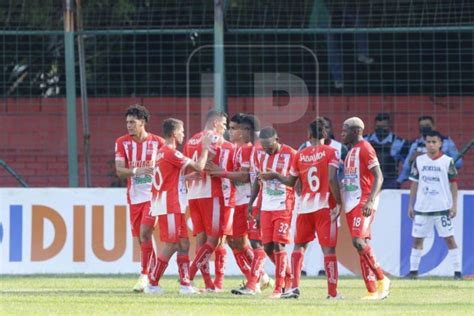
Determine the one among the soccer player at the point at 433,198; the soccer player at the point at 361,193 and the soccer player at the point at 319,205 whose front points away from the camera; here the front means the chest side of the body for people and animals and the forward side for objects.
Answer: the soccer player at the point at 319,205

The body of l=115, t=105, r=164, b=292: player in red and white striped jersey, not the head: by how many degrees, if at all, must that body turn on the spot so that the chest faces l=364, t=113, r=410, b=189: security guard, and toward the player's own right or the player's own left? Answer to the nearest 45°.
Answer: approximately 135° to the player's own left

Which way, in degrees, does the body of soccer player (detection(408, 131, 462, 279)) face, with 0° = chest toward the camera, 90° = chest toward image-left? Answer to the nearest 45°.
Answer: approximately 0°

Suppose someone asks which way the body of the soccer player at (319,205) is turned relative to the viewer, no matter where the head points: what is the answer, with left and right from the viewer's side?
facing away from the viewer
